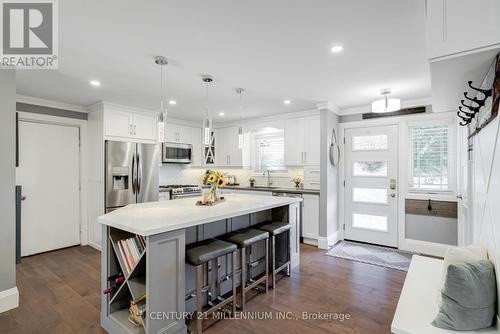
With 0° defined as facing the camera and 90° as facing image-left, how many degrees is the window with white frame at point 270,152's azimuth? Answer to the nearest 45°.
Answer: approximately 45°

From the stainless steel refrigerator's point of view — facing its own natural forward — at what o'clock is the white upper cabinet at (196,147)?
The white upper cabinet is roughly at 9 o'clock from the stainless steel refrigerator.

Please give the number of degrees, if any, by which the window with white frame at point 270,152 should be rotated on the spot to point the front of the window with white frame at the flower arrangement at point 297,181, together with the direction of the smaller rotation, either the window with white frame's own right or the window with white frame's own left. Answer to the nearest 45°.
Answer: approximately 90° to the window with white frame's own left

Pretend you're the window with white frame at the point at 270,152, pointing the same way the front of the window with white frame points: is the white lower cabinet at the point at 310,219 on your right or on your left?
on your left

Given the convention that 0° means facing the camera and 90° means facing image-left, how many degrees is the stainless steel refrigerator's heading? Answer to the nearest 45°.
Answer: approximately 315°
